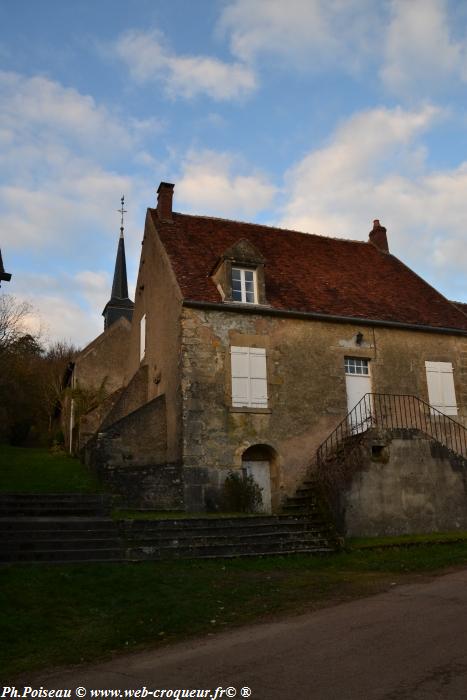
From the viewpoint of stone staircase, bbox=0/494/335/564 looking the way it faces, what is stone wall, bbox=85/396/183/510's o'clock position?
The stone wall is roughly at 6 o'clock from the stone staircase.

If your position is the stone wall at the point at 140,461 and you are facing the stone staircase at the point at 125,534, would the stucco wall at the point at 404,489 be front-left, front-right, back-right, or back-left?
front-left

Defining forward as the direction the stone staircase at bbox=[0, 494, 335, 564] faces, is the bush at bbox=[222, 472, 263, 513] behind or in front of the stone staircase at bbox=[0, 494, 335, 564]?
behind

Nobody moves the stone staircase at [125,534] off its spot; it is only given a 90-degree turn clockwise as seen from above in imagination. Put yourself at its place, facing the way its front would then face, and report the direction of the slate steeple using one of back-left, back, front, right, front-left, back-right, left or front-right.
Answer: right

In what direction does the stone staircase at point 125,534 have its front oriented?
toward the camera

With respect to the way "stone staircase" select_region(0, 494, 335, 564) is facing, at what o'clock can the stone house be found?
The stone house is roughly at 7 o'clock from the stone staircase.

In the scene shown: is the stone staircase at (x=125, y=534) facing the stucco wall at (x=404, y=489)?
no
